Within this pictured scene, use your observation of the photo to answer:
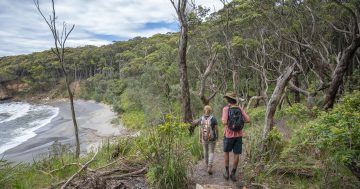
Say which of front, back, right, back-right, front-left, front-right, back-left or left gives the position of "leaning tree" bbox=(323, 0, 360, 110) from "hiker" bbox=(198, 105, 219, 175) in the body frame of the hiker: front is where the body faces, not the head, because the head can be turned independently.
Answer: front-right

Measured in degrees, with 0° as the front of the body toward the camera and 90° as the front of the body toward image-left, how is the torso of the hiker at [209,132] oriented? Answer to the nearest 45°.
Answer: approximately 180°

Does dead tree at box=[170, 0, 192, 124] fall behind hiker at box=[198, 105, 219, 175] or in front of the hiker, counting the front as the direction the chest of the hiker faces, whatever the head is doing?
in front

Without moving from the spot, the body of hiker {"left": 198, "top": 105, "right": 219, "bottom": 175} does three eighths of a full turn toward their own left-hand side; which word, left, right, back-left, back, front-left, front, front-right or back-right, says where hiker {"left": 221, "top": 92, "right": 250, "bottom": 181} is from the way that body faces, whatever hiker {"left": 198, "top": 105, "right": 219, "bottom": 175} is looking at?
left

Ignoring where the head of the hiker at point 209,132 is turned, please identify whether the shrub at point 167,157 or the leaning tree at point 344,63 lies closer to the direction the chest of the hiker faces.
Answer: the leaning tree

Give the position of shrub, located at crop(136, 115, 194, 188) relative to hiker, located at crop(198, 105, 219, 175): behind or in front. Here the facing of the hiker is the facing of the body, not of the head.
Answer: behind

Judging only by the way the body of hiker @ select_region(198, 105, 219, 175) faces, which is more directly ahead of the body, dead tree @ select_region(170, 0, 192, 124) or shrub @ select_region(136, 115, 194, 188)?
the dead tree
